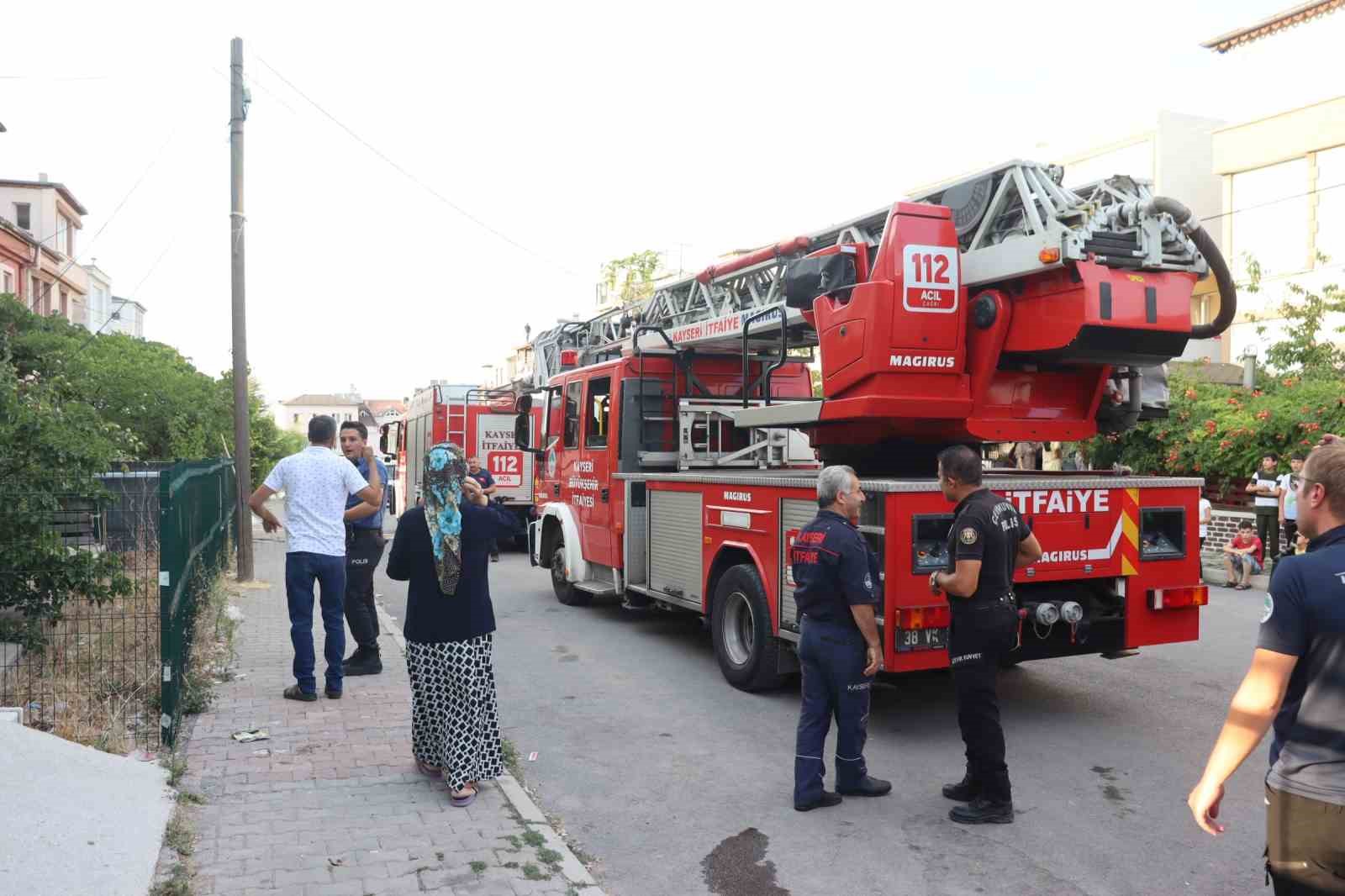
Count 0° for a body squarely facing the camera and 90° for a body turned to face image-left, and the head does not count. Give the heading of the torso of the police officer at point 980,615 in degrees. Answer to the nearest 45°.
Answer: approximately 135°

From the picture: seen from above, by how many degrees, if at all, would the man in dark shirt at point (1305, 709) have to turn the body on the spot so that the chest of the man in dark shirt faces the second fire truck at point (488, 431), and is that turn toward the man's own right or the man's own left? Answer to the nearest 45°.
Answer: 0° — they already face it

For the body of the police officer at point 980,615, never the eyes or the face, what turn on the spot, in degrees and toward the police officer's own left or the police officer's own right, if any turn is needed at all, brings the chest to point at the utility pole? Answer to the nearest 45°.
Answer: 0° — they already face it

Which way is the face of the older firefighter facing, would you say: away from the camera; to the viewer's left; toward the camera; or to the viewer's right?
to the viewer's right

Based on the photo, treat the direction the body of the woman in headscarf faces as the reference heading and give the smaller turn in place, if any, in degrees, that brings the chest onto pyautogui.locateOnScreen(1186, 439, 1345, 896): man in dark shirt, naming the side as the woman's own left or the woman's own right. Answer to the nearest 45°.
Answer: approximately 135° to the woman's own right

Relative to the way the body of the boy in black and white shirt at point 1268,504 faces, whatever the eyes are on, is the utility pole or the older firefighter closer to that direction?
the older firefighter

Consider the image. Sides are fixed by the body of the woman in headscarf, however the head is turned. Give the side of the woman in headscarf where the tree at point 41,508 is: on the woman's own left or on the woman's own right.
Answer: on the woman's own left

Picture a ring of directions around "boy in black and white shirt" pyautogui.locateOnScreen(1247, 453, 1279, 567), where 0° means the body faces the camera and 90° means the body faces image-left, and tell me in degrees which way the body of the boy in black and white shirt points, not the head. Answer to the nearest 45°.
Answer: approximately 0°

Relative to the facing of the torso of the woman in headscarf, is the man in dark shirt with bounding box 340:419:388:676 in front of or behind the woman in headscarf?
in front

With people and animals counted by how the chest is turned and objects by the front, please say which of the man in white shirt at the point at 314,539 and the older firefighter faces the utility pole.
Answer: the man in white shirt

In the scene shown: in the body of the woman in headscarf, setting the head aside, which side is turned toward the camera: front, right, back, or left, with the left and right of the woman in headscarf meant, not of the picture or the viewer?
back

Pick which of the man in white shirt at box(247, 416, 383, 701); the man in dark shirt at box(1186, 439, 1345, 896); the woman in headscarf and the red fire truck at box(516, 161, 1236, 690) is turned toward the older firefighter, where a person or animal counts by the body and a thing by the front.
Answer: the man in dark shirt

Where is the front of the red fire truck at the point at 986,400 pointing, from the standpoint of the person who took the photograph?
facing away from the viewer and to the left of the viewer

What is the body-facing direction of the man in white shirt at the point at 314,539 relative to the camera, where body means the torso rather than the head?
away from the camera

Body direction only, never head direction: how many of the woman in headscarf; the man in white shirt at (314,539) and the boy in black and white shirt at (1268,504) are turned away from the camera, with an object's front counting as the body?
2

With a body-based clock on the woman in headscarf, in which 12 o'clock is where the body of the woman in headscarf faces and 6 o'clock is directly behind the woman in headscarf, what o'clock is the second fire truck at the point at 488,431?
The second fire truck is roughly at 12 o'clock from the woman in headscarf.
